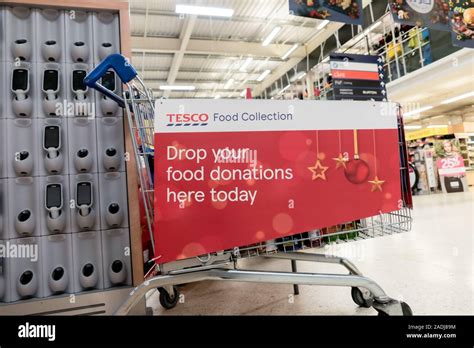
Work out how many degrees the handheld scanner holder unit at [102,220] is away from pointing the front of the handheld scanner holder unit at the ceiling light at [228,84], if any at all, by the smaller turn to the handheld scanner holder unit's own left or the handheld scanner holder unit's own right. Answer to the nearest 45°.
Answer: approximately 135° to the handheld scanner holder unit's own left

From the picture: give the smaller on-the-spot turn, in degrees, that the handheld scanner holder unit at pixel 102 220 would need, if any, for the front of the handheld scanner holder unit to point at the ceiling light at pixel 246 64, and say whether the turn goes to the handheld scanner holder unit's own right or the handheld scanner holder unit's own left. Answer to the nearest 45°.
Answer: approximately 135° to the handheld scanner holder unit's own left

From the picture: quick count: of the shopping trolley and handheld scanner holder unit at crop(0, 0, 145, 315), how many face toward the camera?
1

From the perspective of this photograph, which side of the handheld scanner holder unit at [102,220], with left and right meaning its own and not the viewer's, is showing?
front

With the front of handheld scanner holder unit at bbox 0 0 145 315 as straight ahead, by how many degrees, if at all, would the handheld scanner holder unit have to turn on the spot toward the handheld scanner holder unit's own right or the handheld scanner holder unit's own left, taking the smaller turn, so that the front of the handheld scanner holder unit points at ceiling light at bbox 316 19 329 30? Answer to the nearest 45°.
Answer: approximately 135° to the handheld scanner holder unit's own left

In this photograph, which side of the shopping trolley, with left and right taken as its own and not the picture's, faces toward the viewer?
right

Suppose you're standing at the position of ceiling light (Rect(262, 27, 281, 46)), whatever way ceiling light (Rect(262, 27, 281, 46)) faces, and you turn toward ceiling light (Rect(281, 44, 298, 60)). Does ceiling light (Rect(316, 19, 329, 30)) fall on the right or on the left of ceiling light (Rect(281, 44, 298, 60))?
right

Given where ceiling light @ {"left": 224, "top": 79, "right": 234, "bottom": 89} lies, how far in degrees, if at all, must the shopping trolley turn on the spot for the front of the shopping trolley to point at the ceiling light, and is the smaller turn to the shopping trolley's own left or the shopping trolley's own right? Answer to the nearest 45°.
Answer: approximately 90° to the shopping trolley's own left

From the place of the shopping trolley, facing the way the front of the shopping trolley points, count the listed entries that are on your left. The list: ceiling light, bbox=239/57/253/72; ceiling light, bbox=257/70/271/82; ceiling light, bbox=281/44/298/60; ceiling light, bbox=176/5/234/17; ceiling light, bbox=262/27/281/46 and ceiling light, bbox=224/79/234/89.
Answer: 6

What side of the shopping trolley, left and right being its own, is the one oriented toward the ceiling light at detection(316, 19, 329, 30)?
left

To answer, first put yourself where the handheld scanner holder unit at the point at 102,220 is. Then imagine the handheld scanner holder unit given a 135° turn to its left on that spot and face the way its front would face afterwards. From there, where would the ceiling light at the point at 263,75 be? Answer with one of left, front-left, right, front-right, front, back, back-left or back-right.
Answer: front
